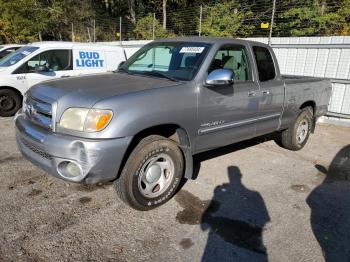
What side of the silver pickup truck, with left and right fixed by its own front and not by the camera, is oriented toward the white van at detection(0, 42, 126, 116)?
right

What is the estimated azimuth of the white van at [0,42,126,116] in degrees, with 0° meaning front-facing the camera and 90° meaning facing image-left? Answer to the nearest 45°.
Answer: approximately 45°

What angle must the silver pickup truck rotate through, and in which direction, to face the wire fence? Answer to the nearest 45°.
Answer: approximately 135° to its right

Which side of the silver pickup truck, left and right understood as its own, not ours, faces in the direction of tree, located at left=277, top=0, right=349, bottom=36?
back

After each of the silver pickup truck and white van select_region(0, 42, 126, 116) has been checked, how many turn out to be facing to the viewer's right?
0

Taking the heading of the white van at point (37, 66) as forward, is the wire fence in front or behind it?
behind

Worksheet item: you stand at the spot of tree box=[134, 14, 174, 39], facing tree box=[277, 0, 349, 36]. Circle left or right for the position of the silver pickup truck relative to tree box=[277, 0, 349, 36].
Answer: right
